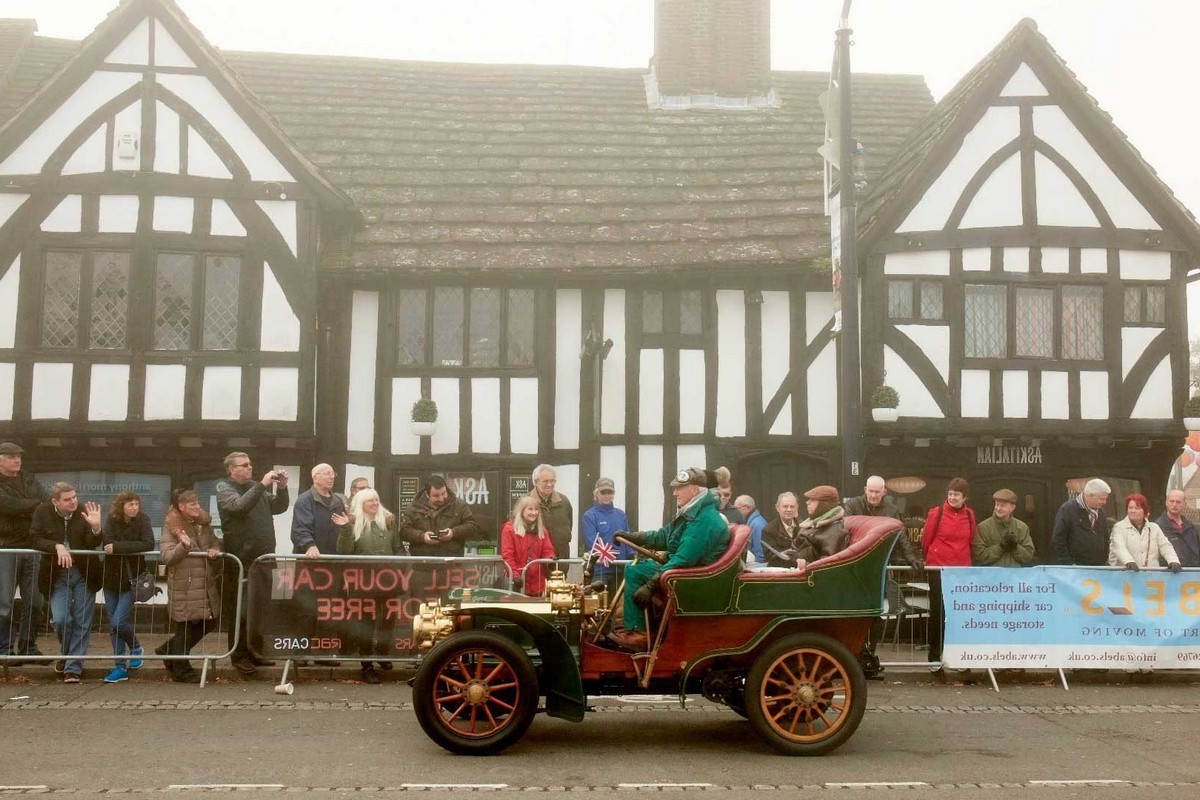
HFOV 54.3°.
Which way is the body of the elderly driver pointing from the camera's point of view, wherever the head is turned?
to the viewer's left

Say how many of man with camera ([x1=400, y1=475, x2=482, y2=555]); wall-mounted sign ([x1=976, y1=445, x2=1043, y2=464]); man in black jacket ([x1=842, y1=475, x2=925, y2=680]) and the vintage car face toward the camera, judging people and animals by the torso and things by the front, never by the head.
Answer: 3

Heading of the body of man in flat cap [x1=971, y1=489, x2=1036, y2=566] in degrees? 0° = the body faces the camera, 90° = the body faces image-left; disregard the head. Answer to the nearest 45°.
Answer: approximately 0°

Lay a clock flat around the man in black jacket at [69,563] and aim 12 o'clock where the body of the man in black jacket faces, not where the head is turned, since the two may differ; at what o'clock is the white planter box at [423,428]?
The white planter box is roughly at 8 o'clock from the man in black jacket.

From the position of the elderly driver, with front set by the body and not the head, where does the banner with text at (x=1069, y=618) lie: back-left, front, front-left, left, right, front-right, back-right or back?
back-right

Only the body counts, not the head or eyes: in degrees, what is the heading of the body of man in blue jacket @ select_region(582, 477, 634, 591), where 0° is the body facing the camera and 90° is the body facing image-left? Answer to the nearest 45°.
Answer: approximately 0°

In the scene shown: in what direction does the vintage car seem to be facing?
to the viewer's left

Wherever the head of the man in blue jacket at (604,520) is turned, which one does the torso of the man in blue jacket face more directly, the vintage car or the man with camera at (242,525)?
the vintage car

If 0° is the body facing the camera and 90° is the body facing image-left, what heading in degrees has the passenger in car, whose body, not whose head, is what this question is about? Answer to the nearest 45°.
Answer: approximately 90°
